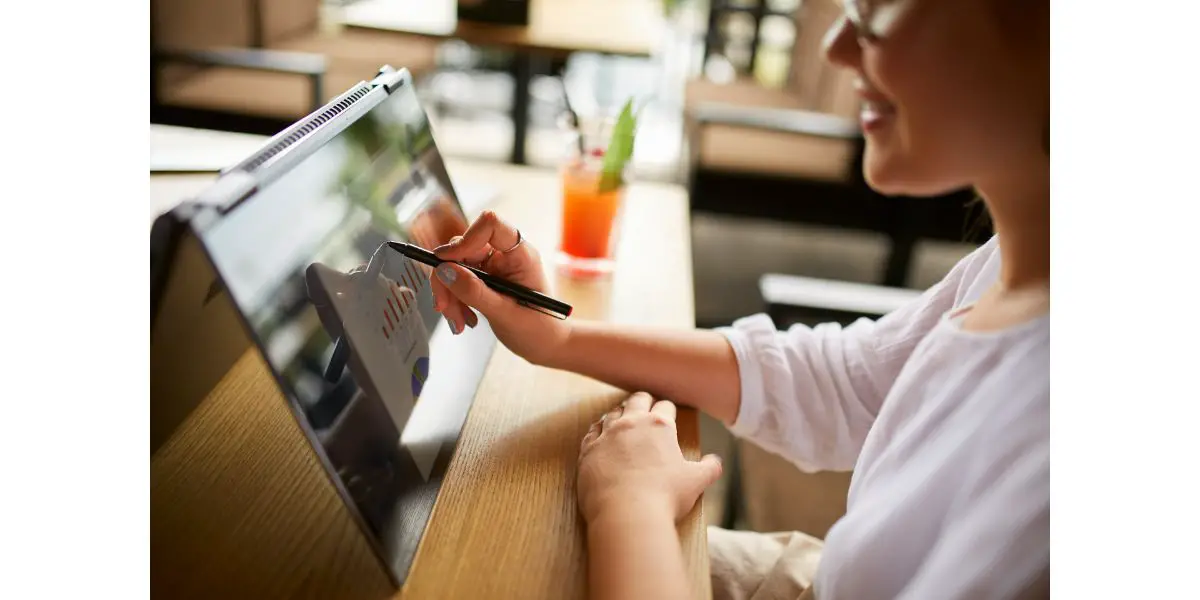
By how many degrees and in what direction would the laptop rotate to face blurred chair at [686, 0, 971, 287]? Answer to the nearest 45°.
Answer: approximately 90° to its left

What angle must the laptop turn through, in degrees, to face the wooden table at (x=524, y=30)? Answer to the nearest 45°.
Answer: approximately 135° to its left

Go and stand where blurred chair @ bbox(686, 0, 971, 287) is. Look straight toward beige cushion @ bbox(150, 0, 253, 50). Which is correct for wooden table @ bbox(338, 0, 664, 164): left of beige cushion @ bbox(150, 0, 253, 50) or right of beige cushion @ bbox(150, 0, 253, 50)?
right

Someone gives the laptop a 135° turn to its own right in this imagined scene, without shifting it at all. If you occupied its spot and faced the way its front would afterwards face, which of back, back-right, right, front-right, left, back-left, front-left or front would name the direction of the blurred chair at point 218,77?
right

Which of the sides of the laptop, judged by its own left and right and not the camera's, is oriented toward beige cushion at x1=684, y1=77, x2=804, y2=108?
left

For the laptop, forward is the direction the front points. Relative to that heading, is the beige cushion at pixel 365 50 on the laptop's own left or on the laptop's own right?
on the laptop's own left
